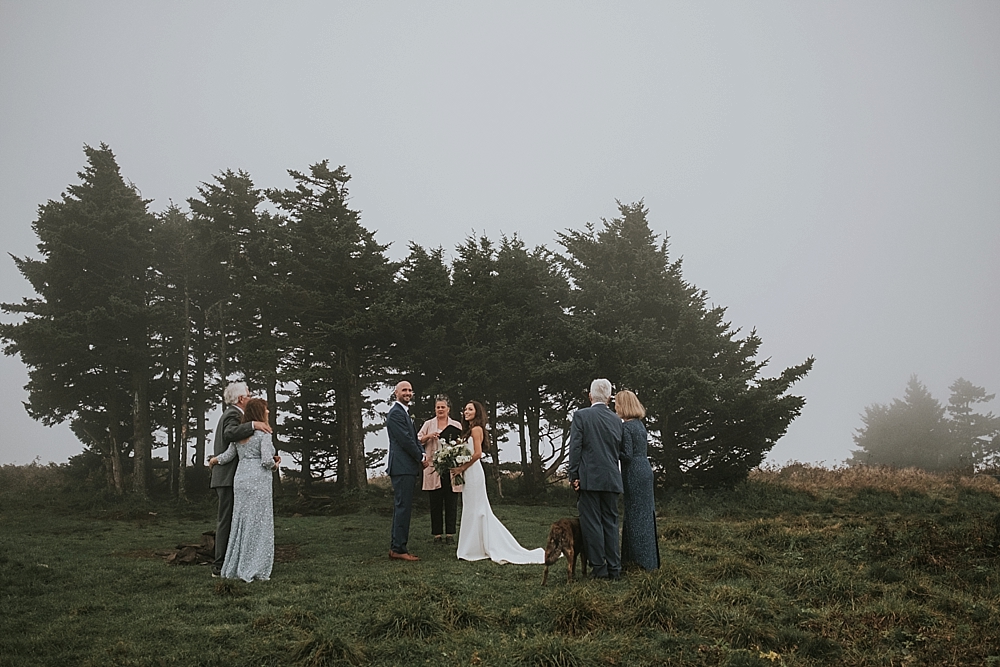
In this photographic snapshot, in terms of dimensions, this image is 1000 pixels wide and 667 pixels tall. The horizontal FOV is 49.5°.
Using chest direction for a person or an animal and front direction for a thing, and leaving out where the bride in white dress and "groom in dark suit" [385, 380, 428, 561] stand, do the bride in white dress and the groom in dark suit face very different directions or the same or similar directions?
very different directions

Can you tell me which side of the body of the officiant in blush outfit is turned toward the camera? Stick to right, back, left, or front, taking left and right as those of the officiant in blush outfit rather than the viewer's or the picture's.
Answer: front

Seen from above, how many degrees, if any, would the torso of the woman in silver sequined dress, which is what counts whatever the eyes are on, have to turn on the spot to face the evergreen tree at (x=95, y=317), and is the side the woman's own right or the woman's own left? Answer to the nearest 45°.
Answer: approximately 45° to the woman's own left

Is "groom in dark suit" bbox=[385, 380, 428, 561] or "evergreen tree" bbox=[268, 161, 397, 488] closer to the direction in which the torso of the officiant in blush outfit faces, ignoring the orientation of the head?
the groom in dark suit

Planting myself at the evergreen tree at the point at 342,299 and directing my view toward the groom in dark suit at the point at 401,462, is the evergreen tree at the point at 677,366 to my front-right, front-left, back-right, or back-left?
front-left

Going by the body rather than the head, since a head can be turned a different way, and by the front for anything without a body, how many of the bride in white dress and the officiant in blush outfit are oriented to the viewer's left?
1

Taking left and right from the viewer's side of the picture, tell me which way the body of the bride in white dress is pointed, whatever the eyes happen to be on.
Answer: facing to the left of the viewer

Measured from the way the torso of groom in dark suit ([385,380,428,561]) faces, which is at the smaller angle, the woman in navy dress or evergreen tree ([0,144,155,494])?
the woman in navy dress

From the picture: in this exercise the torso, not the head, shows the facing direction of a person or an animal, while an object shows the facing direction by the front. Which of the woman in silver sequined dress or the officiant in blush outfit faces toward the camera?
the officiant in blush outfit

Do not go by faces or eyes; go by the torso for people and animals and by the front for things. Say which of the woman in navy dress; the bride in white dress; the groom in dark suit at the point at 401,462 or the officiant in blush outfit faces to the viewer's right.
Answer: the groom in dark suit

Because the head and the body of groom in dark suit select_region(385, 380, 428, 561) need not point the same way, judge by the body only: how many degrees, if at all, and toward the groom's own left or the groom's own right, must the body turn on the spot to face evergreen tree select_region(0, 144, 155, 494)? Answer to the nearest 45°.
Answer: approximately 135° to the groom's own left
